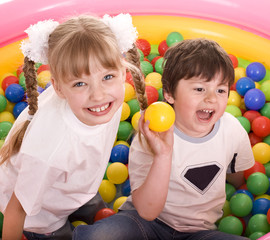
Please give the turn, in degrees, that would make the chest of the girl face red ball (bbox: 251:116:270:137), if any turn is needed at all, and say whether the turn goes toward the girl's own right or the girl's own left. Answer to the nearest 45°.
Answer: approximately 90° to the girl's own left

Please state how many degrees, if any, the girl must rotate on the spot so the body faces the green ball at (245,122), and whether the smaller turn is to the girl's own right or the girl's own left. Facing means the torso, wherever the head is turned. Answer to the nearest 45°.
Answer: approximately 90° to the girl's own left

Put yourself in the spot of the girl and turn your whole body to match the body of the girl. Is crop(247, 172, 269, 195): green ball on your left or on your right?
on your left

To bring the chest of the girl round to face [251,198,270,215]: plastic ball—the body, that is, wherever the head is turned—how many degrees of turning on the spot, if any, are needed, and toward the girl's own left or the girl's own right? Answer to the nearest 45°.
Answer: approximately 45° to the girl's own left

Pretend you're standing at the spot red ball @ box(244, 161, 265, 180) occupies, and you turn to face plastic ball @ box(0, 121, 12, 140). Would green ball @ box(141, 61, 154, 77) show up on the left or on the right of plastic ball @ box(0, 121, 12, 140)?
right

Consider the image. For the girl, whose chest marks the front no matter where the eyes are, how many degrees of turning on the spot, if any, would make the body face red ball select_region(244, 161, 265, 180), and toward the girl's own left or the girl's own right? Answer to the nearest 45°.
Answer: approximately 45° to the girl's own left

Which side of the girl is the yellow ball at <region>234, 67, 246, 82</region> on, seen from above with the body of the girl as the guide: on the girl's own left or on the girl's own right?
on the girl's own left

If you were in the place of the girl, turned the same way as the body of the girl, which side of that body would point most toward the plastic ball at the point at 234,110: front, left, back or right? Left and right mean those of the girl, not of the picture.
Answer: left

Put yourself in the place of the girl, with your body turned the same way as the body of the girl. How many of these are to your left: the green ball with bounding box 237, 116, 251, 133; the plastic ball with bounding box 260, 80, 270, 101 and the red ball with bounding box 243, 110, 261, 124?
3

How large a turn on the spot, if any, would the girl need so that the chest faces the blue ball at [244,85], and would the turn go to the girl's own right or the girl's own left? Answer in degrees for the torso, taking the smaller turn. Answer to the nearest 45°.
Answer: approximately 90° to the girl's own left

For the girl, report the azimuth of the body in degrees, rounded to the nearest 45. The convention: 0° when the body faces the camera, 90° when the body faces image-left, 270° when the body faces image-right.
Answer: approximately 315°
